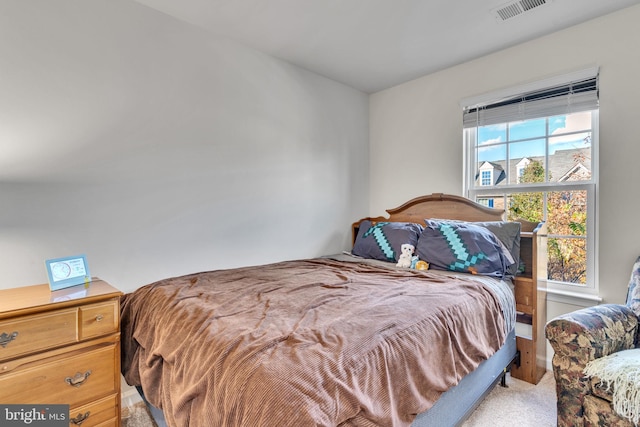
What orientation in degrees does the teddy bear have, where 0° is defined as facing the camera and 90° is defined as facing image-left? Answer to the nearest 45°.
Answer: approximately 0°

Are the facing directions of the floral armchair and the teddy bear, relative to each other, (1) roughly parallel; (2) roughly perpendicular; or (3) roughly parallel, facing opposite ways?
roughly perpendicular

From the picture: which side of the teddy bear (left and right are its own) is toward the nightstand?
left

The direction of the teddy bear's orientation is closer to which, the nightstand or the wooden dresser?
the wooden dresser

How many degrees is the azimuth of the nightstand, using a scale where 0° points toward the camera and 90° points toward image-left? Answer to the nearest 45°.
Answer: approximately 45°

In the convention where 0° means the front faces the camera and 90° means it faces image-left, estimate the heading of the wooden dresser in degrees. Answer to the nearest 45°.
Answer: approximately 315°

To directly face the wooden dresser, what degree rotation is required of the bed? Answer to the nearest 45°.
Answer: approximately 45° to its right

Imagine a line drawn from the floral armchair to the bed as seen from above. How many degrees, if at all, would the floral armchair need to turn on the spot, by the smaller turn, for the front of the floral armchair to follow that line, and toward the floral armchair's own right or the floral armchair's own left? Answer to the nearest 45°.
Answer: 0° — it already faces it

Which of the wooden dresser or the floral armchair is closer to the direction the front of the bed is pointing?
the wooden dresser

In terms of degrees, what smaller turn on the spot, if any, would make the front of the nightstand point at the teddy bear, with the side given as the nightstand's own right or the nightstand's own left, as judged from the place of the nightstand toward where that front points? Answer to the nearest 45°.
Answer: approximately 45° to the nightstand's own right
